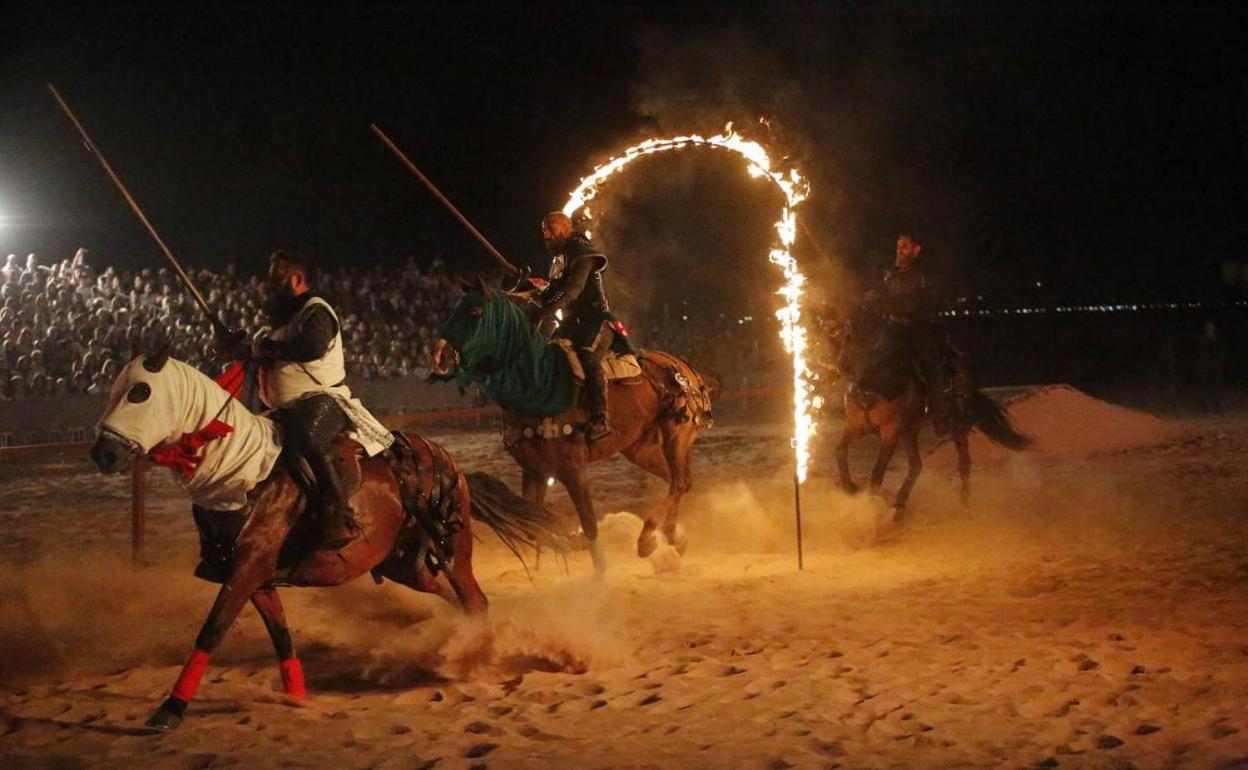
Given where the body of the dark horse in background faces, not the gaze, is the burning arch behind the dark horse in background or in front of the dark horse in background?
in front

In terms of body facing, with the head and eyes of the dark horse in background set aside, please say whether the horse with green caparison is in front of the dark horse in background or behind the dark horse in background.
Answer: in front

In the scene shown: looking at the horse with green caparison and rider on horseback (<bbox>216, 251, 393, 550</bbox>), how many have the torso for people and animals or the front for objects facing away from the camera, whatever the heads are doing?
0

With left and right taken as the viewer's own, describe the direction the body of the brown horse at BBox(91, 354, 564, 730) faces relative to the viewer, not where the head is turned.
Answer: facing to the left of the viewer

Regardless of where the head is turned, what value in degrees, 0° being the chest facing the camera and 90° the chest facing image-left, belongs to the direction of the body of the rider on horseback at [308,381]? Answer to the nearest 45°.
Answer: approximately 90°

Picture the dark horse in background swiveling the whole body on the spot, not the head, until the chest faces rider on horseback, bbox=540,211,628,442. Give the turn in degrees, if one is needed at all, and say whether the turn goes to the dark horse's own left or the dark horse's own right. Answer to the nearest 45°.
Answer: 0° — it already faces them

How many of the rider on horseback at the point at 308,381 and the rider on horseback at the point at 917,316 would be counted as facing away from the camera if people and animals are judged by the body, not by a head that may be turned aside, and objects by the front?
0

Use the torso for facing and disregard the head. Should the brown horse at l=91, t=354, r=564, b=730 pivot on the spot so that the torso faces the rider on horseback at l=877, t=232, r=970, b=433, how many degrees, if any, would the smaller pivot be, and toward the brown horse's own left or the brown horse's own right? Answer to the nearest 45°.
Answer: approximately 135° to the brown horse's own right

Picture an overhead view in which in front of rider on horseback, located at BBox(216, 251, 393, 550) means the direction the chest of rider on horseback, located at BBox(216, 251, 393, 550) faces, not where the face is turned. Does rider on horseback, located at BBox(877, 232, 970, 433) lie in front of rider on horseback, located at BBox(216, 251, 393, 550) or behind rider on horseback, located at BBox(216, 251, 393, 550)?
behind

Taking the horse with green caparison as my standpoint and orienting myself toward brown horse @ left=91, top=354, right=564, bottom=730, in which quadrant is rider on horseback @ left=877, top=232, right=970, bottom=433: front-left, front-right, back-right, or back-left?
back-left

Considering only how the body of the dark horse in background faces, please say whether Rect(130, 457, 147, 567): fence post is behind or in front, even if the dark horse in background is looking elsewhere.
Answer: in front

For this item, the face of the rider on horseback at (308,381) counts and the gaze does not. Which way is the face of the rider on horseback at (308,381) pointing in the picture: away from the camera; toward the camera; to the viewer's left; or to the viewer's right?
to the viewer's left

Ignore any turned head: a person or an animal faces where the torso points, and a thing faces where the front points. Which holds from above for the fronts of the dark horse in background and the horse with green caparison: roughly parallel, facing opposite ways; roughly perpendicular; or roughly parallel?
roughly parallel

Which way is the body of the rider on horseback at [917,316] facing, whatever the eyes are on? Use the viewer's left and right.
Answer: facing the viewer and to the left of the viewer

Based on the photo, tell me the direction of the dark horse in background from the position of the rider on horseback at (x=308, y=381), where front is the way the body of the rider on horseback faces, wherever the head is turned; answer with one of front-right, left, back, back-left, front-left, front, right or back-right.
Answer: back-right

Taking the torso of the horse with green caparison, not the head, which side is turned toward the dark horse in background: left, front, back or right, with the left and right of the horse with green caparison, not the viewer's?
back
